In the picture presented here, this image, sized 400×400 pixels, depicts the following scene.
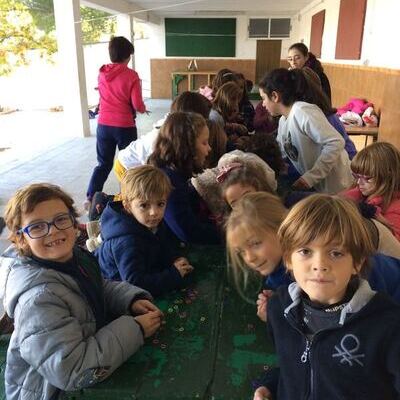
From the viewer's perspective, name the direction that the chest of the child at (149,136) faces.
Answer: to the viewer's right

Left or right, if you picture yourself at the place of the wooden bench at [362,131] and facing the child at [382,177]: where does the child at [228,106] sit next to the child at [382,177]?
right

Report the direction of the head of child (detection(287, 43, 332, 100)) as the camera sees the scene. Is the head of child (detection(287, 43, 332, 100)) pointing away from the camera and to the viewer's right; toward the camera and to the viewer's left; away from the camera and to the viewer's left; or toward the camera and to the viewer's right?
toward the camera and to the viewer's left

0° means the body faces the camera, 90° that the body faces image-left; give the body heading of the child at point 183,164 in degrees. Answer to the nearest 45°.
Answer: approximately 270°

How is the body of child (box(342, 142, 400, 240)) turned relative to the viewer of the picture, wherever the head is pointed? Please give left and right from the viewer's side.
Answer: facing the viewer and to the left of the viewer

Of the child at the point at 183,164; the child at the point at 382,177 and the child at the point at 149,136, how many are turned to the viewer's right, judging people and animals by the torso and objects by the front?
2

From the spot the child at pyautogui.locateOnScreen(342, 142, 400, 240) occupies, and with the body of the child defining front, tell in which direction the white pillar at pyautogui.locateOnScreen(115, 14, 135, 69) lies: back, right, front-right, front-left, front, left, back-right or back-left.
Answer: right

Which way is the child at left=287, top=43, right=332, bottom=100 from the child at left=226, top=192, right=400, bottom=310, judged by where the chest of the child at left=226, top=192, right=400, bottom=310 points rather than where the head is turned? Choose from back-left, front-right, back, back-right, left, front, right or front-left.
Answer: back-right

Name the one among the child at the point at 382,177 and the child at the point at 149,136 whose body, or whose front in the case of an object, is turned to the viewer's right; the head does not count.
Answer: the child at the point at 149,136

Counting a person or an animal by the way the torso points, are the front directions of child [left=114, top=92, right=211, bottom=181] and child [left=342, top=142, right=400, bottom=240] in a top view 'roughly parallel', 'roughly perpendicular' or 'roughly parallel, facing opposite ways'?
roughly parallel, facing opposite ways

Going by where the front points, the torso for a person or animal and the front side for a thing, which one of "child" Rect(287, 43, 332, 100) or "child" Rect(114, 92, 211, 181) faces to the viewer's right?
"child" Rect(114, 92, 211, 181)

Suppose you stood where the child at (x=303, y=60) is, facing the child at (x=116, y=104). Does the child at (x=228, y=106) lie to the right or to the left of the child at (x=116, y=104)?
left

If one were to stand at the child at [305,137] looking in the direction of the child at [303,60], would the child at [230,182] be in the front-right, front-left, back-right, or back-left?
back-left

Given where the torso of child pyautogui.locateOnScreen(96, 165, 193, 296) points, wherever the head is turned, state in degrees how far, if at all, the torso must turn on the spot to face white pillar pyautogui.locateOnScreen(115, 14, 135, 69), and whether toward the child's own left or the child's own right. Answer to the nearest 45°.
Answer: approximately 135° to the child's own left

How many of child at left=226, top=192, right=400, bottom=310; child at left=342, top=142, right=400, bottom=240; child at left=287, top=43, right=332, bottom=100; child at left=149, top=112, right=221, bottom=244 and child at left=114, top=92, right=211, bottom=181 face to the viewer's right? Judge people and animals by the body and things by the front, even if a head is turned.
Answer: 2

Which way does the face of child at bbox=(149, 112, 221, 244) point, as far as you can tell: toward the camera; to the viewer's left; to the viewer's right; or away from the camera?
to the viewer's right

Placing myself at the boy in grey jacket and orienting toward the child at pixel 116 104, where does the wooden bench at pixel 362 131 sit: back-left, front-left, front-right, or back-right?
front-right
